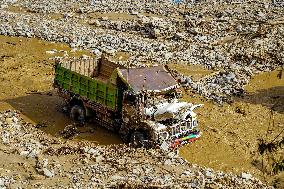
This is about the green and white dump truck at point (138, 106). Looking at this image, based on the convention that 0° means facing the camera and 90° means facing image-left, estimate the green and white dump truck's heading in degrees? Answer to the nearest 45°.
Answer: approximately 315°

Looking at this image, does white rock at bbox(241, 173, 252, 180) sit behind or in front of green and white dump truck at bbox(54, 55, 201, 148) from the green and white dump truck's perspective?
in front

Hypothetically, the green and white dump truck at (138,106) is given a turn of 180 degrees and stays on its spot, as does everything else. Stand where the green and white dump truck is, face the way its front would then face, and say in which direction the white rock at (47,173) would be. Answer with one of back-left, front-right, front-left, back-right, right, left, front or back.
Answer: left
